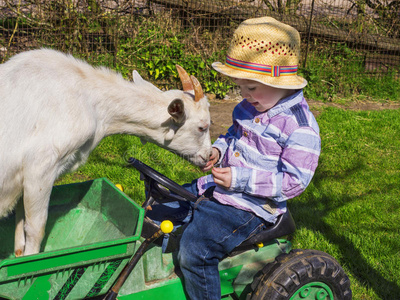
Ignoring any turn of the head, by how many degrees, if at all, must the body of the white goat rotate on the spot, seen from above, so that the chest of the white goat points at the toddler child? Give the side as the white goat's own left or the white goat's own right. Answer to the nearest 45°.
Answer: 0° — it already faces them

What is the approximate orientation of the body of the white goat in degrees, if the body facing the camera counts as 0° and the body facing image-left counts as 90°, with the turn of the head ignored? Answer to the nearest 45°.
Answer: approximately 270°
